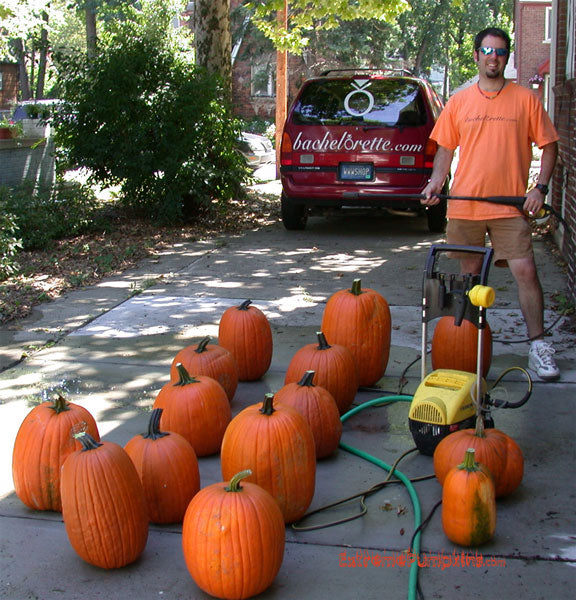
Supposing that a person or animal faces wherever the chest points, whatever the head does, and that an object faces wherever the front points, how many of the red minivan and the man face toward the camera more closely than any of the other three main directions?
1

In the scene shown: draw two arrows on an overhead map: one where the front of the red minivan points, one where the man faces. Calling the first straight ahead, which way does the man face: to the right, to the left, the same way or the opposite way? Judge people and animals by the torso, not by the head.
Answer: the opposite way

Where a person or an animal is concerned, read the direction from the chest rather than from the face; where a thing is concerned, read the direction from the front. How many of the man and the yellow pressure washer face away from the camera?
0

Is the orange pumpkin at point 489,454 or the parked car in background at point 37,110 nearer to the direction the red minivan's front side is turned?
the parked car in background

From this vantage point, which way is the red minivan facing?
away from the camera

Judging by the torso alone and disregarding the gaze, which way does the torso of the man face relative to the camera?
toward the camera

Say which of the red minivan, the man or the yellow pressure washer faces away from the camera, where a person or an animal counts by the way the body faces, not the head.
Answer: the red minivan

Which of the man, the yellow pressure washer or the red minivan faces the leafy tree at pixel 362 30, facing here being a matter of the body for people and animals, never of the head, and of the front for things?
the red minivan

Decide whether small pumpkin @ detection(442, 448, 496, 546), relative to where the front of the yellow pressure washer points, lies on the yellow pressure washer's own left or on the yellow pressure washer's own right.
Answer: on the yellow pressure washer's own left

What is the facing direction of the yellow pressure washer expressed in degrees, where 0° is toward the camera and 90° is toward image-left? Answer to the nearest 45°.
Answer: approximately 45°

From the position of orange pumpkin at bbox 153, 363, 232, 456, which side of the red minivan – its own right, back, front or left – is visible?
back

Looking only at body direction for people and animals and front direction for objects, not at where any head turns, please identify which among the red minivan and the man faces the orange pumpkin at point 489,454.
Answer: the man

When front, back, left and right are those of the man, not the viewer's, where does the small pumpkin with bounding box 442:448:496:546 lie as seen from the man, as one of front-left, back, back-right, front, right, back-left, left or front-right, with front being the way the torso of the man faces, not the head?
front
